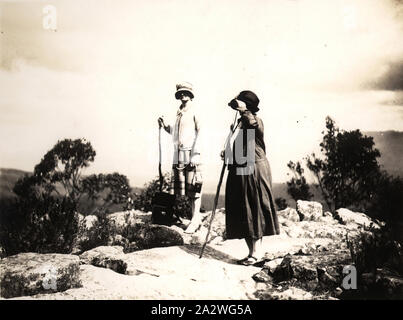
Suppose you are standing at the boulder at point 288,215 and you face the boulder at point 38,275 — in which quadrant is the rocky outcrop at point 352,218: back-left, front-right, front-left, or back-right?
back-left

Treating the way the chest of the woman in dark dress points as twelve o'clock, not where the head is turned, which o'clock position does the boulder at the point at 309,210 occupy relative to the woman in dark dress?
The boulder is roughly at 4 o'clock from the woman in dark dress.

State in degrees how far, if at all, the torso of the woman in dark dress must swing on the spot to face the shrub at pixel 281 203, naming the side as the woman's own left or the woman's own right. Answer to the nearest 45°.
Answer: approximately 90° to the woman's own right

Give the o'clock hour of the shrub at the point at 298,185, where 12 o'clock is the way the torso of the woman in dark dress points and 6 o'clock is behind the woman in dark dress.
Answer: The shrub is roughly at 4 o'clock from the woman in dark dress.

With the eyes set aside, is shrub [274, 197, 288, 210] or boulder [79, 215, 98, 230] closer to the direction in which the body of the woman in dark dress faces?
the boulder

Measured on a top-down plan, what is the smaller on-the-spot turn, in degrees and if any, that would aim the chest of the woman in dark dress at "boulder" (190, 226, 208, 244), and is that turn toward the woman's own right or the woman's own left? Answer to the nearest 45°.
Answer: approximately 45° to the woman's own right

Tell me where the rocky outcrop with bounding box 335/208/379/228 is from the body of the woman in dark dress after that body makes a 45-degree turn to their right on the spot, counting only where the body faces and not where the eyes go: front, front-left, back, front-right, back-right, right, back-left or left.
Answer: right

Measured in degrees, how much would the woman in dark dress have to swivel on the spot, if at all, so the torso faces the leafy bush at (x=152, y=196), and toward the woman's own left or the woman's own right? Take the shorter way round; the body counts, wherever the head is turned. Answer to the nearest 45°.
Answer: approximately 45° to the woman's own right

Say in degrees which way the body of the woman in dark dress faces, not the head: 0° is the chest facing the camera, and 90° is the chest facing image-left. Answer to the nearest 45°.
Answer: approximately 90°
